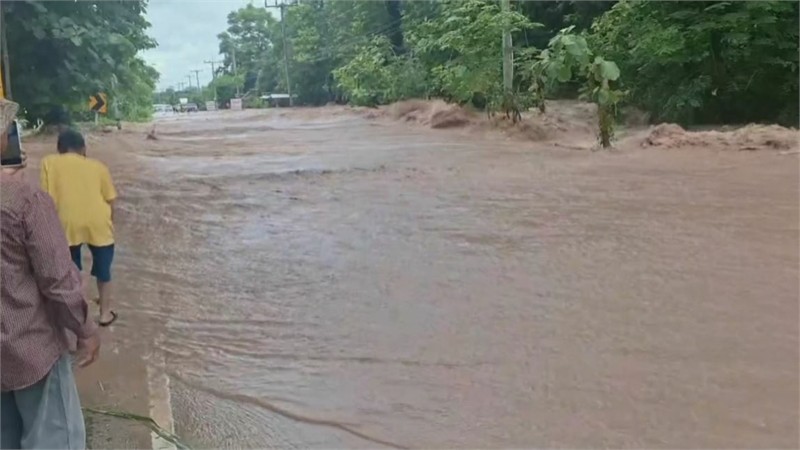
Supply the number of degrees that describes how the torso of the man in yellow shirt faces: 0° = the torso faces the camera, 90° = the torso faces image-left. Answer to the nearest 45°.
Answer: approximately 180°

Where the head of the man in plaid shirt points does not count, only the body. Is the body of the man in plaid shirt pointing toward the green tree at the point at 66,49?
yes

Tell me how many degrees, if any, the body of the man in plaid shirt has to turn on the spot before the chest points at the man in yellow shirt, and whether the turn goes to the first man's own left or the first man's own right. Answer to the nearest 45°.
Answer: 0° — they already face them

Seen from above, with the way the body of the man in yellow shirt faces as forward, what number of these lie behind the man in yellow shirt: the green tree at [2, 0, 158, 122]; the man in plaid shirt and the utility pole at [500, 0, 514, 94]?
1

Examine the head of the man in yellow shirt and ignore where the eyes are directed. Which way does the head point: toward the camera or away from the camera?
away from the camera

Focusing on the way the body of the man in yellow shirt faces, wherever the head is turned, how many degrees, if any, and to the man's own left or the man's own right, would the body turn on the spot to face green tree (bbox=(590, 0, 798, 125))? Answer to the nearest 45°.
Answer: approximately 45° to the man's own right

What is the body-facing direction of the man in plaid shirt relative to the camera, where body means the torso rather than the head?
away from the camera

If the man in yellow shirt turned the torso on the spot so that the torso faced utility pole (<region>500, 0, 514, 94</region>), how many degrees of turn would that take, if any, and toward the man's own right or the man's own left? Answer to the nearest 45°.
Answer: approximately 45° to the man's own right

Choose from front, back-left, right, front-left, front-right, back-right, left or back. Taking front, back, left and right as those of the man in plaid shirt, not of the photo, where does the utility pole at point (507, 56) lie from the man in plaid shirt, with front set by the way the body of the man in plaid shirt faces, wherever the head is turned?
front-right

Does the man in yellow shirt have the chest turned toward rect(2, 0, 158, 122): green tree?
yes
